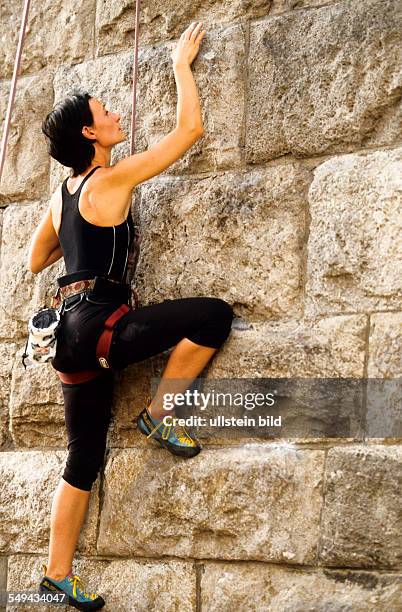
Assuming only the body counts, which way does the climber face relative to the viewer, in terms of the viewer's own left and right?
facing away from the viewer and to the right of the viewer

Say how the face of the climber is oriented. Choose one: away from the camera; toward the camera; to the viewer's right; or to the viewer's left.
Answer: to the viewer's right
